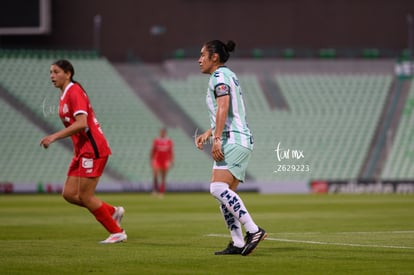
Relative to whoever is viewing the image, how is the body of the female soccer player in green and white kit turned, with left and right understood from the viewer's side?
facing to the left of the viewer

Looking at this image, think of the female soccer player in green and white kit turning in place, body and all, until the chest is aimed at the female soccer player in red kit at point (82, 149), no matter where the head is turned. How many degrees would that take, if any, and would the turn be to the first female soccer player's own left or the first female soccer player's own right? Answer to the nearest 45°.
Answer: approximately 45° to the first female soccer player's own right

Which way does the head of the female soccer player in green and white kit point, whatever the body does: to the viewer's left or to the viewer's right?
to the viewer's left
